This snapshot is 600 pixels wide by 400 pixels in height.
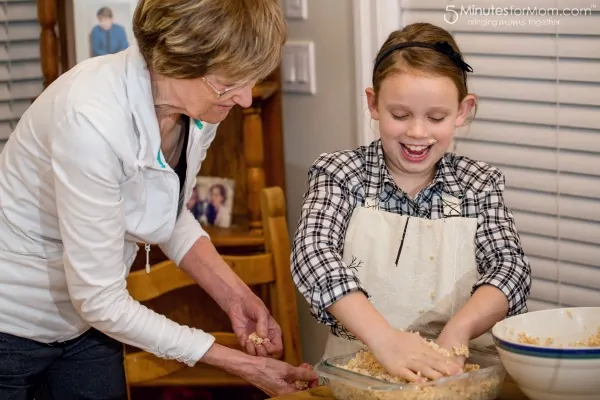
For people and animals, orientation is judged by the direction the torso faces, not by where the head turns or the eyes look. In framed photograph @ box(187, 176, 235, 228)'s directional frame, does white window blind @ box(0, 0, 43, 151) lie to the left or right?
on its right

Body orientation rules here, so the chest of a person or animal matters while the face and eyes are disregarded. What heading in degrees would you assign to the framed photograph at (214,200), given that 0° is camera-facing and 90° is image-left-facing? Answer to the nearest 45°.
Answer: approximately 0°

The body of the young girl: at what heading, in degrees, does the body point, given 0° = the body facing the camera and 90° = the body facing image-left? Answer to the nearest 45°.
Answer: approximately 0°

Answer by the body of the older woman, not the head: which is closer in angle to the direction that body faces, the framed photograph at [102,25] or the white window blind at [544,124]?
the white window blind

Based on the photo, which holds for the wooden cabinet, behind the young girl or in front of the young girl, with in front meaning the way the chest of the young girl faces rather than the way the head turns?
behind

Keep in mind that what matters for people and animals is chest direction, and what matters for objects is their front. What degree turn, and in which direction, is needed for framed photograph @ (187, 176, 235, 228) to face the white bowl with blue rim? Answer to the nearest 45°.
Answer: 0° — it already faces it
